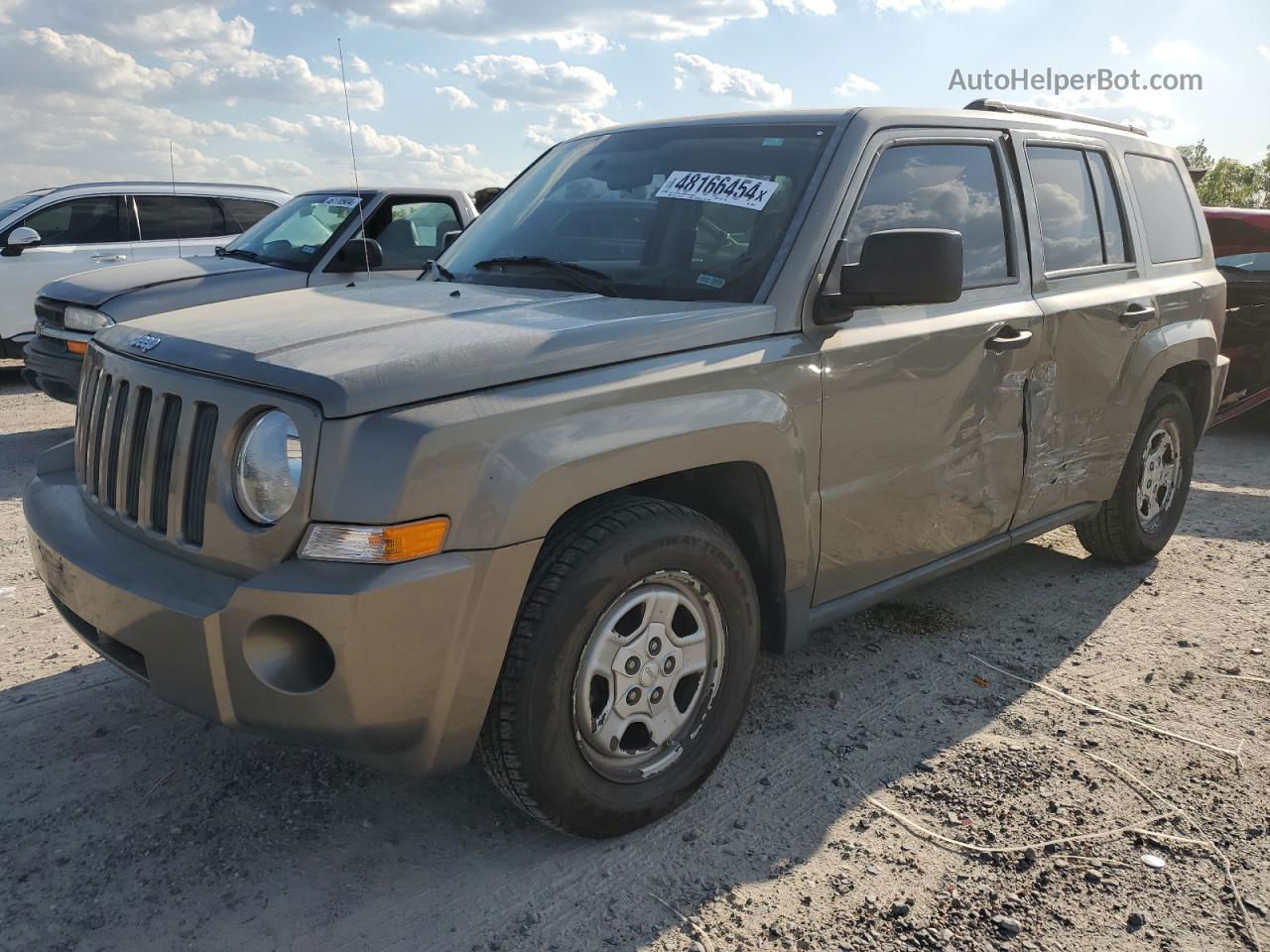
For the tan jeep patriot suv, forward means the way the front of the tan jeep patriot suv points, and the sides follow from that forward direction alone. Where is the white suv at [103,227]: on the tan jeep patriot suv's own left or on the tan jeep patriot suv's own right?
on the tan jeep patriot suv's own right

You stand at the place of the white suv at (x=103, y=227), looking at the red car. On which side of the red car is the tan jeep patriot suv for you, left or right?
right

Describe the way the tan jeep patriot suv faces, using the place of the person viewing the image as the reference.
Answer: facing the viewer and to the left of the viewer

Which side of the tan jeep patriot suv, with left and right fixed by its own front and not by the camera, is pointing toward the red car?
back
